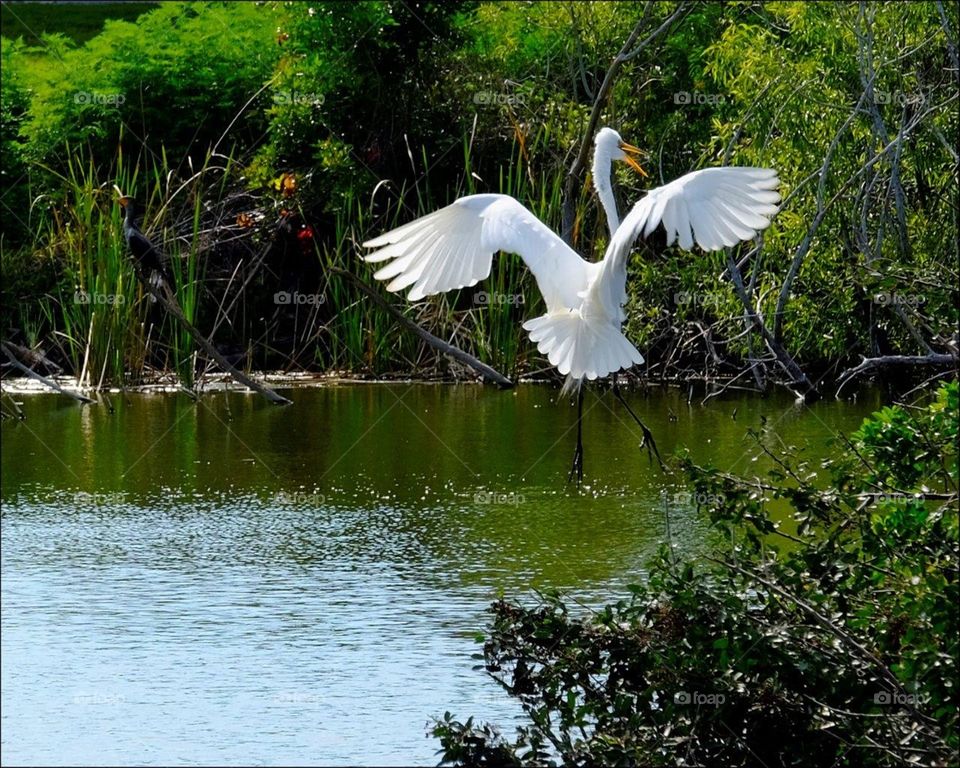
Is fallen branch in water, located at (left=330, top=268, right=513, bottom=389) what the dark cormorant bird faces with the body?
no

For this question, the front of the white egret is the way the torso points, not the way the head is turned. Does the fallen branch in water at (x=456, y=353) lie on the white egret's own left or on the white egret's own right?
on the white egret's own left

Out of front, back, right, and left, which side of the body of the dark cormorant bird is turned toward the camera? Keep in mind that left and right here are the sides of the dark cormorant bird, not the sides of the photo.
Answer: left

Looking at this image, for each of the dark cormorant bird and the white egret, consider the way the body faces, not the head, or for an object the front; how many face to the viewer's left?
1

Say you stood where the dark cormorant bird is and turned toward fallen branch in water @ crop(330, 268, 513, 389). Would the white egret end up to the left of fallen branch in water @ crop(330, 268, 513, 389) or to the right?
right

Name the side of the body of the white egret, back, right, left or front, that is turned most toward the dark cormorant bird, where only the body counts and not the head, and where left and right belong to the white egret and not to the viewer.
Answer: left

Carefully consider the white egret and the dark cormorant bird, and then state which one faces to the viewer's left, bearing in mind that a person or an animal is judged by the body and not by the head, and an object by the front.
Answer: the dark cormorant bird

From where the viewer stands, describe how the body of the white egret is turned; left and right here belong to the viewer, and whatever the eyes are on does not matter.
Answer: facing away from the viewer and to the right of the viewer

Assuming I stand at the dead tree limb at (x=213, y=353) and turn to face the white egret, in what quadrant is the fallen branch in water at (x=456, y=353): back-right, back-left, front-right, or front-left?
front-left

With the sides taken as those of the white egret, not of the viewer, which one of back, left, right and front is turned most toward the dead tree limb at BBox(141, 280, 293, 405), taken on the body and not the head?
left

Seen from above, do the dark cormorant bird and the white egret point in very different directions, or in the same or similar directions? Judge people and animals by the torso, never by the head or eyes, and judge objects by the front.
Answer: very different directions

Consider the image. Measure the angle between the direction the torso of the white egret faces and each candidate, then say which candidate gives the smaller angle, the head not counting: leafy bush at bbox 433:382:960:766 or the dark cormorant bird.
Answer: the dark cormorant bird

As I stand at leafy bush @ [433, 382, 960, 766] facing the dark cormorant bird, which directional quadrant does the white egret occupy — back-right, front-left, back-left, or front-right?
front-right
